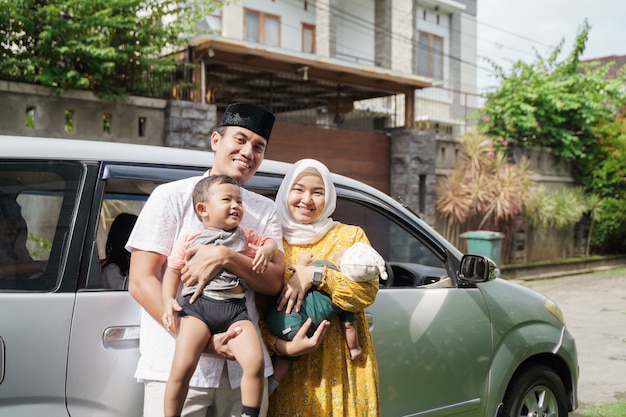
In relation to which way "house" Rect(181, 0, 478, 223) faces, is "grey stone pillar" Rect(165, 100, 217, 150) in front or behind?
in front

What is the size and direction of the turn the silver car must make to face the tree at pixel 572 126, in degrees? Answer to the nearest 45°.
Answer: approximately 45° to its left

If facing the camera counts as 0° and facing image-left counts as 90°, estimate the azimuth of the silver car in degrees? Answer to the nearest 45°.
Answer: approximately 270°

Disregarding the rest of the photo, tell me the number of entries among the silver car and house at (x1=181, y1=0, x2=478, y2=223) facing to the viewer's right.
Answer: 1

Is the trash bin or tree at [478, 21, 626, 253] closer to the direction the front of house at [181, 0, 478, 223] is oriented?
the trash bin

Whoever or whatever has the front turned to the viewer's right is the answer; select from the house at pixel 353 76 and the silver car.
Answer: the silver car

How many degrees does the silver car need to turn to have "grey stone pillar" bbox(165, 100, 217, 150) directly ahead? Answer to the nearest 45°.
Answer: approximately 90° to its left

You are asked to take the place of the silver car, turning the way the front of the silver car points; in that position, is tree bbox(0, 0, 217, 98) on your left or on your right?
on your left
